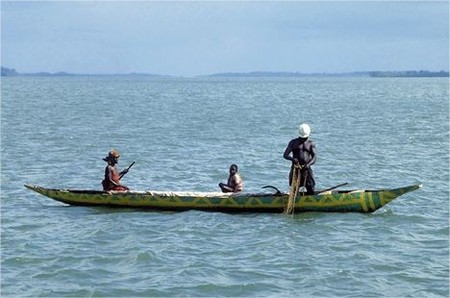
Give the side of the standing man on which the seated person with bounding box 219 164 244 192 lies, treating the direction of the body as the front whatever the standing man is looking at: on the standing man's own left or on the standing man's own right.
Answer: on the standing man's own right

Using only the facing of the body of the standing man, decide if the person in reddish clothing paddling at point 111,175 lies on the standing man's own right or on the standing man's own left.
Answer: on the standing man's own right
